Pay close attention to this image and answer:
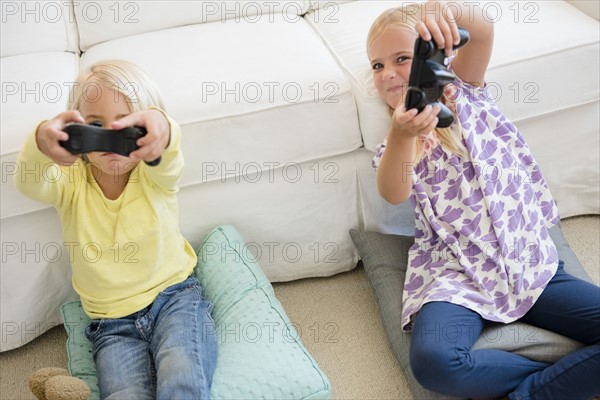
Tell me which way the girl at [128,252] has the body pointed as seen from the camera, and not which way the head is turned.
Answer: toward the camera

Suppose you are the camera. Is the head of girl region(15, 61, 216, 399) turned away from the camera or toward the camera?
toward the camera

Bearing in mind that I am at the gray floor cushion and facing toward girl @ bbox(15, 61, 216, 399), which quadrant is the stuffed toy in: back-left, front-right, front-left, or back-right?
front-left

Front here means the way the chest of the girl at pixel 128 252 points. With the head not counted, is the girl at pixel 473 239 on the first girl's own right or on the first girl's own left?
on the first girl's own left

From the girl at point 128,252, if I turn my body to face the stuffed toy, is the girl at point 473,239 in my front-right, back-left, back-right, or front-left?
back-left

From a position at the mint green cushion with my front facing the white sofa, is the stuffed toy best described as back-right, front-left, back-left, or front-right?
back-left
